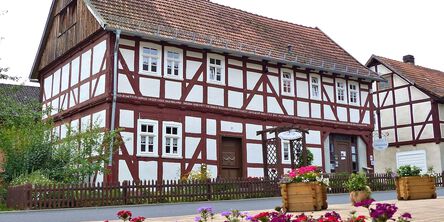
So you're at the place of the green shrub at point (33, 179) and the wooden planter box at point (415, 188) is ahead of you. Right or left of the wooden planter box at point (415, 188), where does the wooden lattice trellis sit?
left

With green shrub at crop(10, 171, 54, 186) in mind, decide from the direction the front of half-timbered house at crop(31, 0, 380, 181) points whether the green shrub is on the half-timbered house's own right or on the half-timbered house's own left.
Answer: on the half-timbered house's own right

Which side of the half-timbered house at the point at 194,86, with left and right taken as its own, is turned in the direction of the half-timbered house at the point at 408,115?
left

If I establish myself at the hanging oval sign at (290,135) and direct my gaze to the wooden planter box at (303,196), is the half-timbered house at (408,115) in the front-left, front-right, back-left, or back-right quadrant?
back-left

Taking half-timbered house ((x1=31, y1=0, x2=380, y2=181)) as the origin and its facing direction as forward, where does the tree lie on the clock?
The tree is roughly at 3 o'clock from the half-timbered house.
